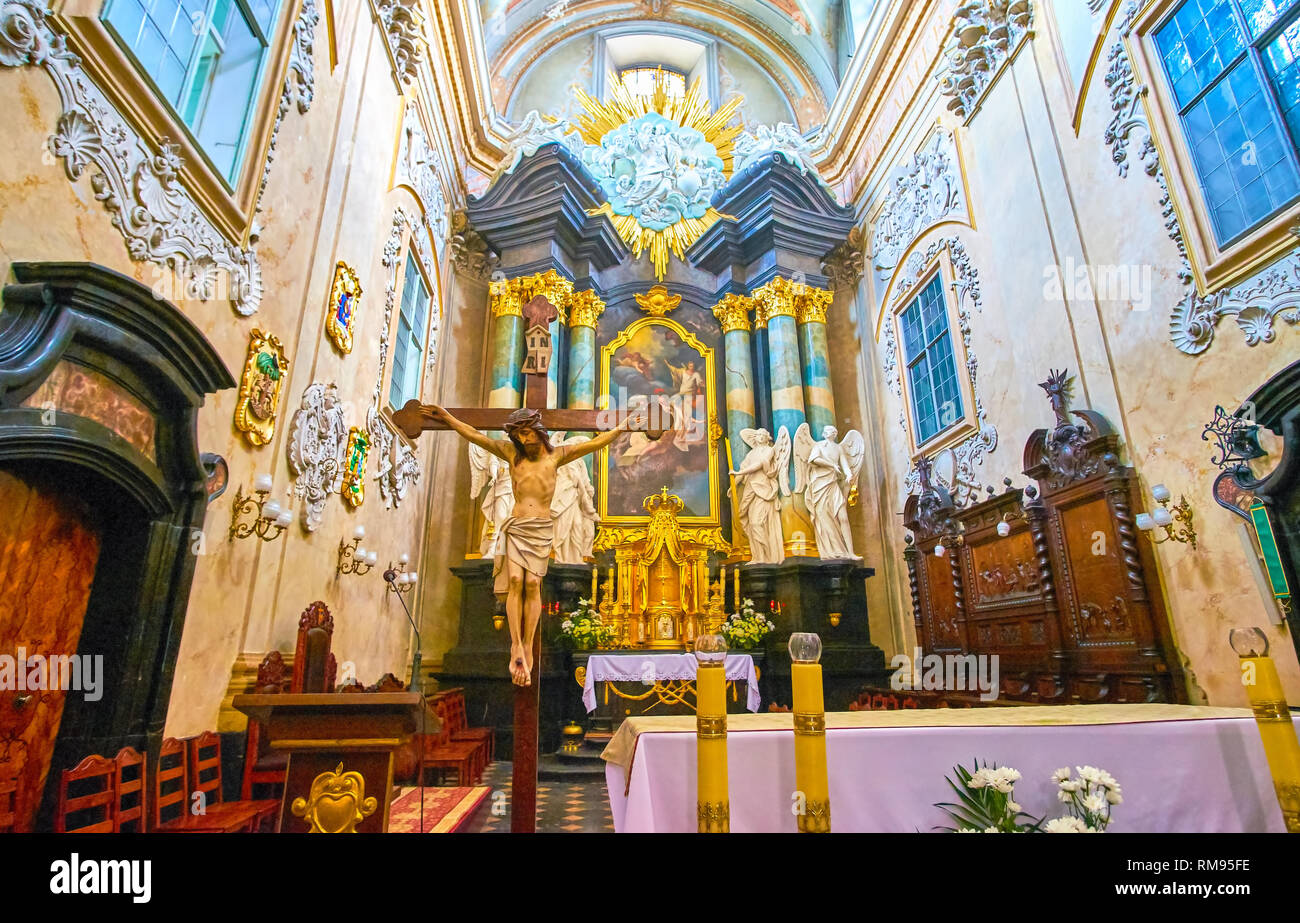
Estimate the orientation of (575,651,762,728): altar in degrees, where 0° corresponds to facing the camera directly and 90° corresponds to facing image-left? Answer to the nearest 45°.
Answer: approximately 0°

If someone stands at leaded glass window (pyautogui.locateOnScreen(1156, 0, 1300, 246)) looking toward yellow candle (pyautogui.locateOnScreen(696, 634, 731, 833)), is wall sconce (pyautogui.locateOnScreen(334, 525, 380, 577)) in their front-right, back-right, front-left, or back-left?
front-right

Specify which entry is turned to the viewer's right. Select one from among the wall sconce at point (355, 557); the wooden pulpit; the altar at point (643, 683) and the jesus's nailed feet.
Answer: the wall sconce

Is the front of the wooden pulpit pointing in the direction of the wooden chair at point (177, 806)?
no

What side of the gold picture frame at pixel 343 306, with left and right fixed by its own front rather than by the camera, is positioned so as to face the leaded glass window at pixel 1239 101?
front

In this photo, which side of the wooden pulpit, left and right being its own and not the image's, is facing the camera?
front

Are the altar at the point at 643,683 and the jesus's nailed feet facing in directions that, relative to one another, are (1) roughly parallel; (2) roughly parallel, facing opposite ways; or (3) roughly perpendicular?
roughly parallel

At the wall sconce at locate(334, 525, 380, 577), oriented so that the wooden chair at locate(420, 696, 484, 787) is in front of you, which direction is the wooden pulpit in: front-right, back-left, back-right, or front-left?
front-right

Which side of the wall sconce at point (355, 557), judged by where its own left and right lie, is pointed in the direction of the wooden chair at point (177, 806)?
right

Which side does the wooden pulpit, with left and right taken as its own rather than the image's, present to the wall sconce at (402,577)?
back

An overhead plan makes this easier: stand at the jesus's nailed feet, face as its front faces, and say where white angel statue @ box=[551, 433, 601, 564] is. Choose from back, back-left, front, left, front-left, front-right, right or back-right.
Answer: back

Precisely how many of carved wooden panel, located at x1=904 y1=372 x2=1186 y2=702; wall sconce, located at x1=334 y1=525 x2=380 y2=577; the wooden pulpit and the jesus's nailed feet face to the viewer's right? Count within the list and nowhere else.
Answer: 1

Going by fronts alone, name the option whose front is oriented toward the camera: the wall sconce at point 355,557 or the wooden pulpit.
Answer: the wooden pulpit

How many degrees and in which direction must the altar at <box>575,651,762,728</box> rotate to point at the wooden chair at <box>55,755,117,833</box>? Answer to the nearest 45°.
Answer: approximately 45° to its right

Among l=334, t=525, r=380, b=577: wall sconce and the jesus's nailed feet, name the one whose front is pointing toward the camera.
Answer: the jesus's nailed feet

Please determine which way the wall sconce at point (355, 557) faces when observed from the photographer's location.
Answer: facing to the right of the viewer

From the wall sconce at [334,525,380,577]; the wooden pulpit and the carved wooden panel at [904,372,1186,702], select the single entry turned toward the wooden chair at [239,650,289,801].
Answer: the carved wooden panel

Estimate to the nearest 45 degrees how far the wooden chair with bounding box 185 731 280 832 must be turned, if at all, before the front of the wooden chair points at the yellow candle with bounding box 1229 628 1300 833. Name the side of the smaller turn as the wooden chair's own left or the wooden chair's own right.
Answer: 0° — it already faces it

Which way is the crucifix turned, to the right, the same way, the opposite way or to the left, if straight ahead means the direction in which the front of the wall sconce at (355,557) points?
to the right

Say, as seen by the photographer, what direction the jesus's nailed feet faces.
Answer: facing the viewer
